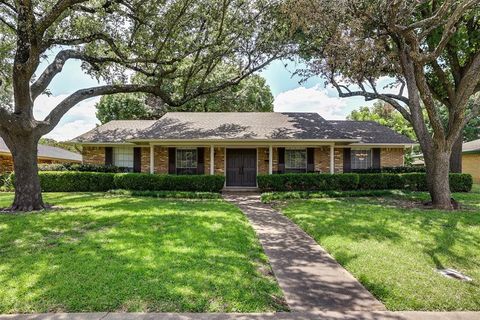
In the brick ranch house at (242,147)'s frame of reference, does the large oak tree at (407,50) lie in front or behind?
in front

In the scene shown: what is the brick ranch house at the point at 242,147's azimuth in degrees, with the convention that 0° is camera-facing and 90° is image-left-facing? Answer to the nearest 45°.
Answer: approximately 0°

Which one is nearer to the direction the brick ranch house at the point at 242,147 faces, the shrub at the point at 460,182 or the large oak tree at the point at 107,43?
the large oak tree

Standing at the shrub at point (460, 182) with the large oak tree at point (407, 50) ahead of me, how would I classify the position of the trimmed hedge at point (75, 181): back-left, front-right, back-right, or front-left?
front-right

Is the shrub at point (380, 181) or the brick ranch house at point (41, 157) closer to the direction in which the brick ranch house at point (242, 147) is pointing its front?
the shrub

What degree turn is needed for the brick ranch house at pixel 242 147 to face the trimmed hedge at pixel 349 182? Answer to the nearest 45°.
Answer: approximately 45° to its left

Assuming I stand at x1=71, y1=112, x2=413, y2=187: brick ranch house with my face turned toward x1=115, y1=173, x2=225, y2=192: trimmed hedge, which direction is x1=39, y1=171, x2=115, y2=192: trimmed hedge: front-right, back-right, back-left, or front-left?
front-right

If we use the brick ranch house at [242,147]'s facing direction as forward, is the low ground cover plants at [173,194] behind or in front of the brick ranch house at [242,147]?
in front

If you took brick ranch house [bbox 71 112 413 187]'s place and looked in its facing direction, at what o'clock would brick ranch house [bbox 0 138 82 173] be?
brick ranch house [bbox 0 138 82 173] is roughly at 4 o'clock from brick ranch house [bbox 71 112 413 187].

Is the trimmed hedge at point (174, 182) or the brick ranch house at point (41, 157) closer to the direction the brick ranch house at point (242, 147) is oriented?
the trimmed hedge

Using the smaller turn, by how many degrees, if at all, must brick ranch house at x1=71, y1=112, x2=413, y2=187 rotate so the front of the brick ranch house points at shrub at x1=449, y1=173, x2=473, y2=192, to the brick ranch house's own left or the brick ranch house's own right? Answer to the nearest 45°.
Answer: approximately 90° to the brick ranch house's own left
